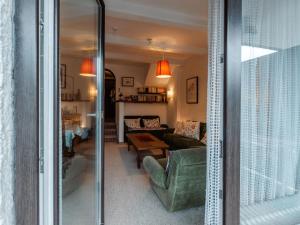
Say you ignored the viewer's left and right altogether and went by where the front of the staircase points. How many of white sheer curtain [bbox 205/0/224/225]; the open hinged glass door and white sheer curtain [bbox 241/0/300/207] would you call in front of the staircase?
3

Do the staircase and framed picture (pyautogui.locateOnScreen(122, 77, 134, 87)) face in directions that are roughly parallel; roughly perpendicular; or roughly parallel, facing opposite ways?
roughly parallel

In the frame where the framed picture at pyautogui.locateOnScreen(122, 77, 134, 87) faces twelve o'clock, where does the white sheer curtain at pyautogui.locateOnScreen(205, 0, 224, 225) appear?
The white sheer curtain is roughly at 12 o'clock from the framed picture.

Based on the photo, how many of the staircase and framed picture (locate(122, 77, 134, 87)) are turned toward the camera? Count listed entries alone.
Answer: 2

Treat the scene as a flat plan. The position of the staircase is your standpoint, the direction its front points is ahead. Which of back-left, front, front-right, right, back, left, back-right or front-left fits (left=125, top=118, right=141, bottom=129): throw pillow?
front-left

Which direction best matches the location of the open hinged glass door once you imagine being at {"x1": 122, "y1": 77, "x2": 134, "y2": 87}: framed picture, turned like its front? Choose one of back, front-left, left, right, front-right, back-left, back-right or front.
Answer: front

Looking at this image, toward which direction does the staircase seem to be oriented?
toward the camera

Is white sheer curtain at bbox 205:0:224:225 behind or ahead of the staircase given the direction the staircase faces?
ahead

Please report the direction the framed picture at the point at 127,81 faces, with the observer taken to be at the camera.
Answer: facing the viewer

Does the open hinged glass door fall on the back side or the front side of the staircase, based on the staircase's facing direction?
on the front side

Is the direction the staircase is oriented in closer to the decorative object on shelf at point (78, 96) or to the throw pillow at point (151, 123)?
the decorative object on shelf

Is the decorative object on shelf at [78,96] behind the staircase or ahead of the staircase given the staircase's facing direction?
ahead

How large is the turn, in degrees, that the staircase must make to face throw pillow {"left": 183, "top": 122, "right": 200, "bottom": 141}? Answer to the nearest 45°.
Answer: approximately 45° to its left
